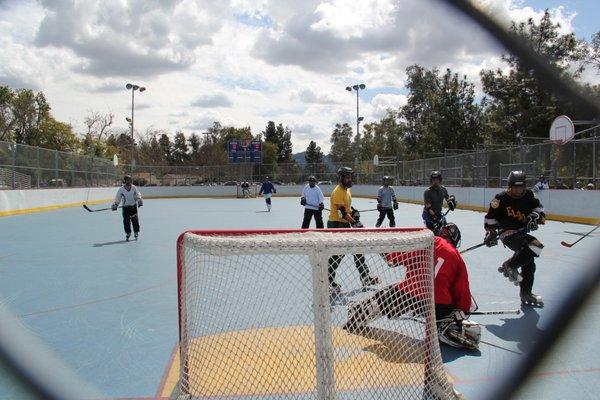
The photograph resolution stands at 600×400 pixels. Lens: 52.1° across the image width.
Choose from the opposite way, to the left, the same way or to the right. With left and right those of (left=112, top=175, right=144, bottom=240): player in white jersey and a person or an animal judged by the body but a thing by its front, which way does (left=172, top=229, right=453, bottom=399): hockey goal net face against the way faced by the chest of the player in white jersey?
the opposite way

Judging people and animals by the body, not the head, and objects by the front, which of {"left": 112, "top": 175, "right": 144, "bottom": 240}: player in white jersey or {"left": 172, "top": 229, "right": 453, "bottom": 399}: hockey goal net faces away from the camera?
the hockey goal net

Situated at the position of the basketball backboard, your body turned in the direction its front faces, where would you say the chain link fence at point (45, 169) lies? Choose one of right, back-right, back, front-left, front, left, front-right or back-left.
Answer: front-right

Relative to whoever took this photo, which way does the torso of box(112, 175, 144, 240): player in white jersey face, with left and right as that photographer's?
facing the viewer

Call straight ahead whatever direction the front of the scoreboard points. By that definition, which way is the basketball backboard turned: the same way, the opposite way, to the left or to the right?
to the right

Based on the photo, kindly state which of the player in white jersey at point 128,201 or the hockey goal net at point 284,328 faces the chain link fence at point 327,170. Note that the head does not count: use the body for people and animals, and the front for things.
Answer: the hockey goal net

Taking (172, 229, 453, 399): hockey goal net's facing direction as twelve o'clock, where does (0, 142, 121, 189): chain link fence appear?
The chain link fence is roughly at 11 o'clock from the hockey goal net.

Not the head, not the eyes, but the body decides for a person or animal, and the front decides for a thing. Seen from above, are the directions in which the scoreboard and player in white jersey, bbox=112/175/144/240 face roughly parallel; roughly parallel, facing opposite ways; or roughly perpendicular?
roughly parallel

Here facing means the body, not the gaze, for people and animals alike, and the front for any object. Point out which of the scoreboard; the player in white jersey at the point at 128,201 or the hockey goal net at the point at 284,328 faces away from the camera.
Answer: the hockey goal net

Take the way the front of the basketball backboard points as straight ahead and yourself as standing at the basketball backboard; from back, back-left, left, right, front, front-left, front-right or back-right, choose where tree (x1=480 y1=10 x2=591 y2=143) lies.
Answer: back-right

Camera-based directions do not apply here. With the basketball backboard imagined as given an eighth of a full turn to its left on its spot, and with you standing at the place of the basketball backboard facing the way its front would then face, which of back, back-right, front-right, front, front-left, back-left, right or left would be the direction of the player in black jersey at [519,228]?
front

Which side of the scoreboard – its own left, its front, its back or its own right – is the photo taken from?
front

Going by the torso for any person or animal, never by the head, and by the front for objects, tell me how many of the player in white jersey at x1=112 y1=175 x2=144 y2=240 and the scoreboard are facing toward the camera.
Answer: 2

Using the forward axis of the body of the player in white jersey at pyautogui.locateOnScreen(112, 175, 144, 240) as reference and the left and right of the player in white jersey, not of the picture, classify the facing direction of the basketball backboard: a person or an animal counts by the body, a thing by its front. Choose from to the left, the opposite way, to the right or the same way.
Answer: to the right

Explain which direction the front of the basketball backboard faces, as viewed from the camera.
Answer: facing the viewer and to the left of the viewer

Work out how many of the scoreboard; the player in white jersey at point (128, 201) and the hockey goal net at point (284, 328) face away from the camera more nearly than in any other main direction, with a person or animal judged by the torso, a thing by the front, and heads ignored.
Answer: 1

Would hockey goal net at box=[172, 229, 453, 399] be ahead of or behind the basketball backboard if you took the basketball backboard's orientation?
ahead

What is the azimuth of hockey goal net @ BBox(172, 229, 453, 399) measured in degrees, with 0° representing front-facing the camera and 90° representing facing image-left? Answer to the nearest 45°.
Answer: approximately 180°
